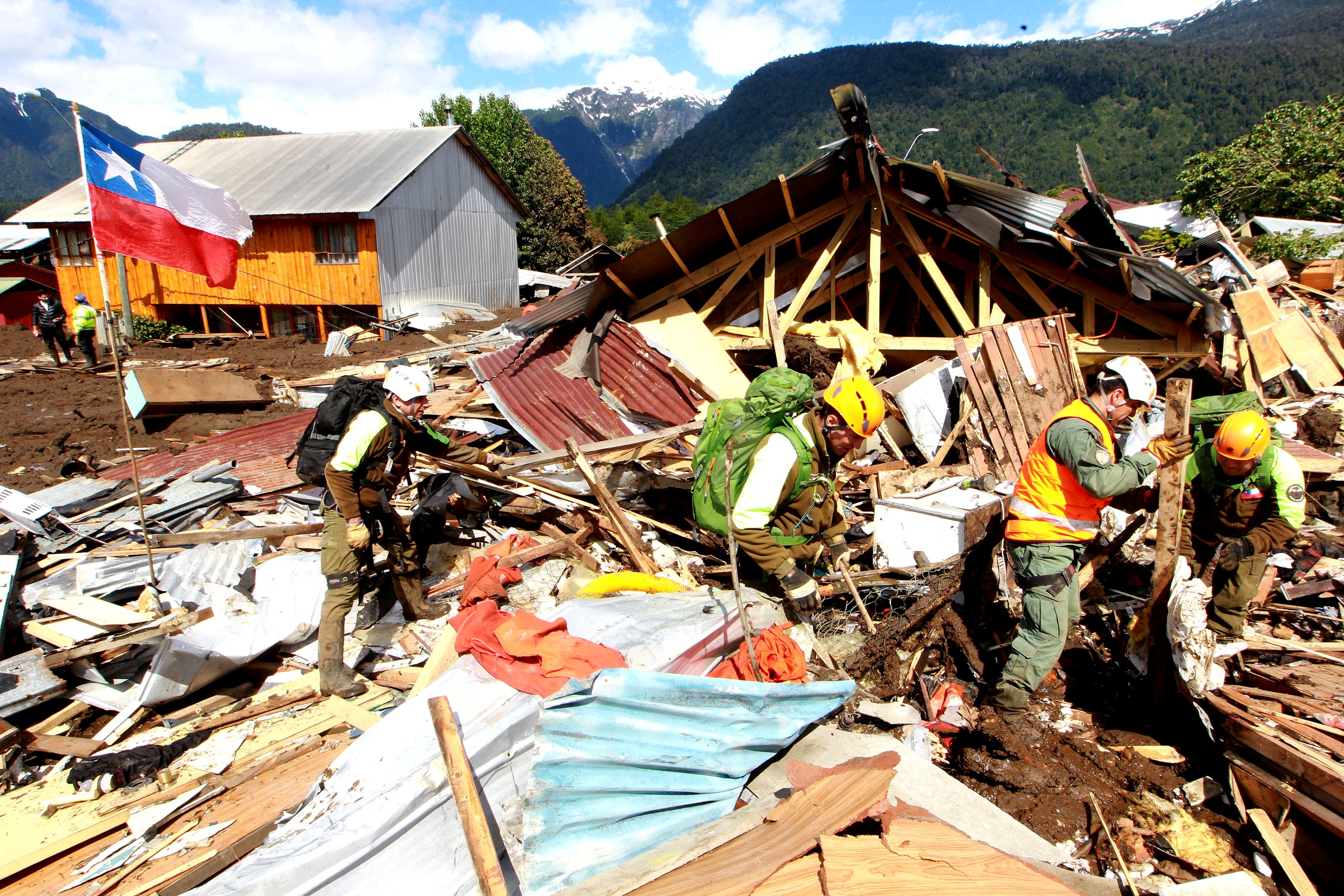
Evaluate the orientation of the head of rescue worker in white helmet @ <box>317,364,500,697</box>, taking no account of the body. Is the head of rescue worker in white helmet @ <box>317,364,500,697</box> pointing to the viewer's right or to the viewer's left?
to the viewer's right

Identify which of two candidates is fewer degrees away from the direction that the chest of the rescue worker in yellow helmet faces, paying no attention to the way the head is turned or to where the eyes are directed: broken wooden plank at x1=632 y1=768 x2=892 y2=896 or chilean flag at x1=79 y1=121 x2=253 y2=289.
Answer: the broken wooden plank

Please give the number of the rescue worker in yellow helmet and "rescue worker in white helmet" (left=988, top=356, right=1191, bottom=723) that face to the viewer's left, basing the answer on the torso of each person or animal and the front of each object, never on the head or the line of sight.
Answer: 0

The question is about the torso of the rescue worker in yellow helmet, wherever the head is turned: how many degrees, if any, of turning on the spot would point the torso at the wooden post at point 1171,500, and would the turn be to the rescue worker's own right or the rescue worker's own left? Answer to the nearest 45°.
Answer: approximately 45° to the rescue worker's own left

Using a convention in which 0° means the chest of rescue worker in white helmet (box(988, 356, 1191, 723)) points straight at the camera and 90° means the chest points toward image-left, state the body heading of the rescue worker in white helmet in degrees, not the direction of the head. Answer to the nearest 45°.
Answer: approximately 270°

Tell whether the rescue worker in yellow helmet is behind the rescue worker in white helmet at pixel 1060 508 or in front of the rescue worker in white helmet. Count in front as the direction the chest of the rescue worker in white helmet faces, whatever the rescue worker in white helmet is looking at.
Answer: behind

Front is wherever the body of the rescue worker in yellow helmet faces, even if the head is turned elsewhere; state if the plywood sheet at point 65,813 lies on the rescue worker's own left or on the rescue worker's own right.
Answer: on the rescue worker's own right

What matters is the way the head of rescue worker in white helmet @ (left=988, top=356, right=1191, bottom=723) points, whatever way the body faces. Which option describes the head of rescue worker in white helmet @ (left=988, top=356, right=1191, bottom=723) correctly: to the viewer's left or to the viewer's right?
to the viewer's right

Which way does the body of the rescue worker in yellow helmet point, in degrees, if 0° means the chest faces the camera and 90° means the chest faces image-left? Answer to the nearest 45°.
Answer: approximately 315°

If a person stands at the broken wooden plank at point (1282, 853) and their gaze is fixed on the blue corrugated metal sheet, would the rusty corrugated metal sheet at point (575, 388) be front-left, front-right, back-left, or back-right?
front-right
